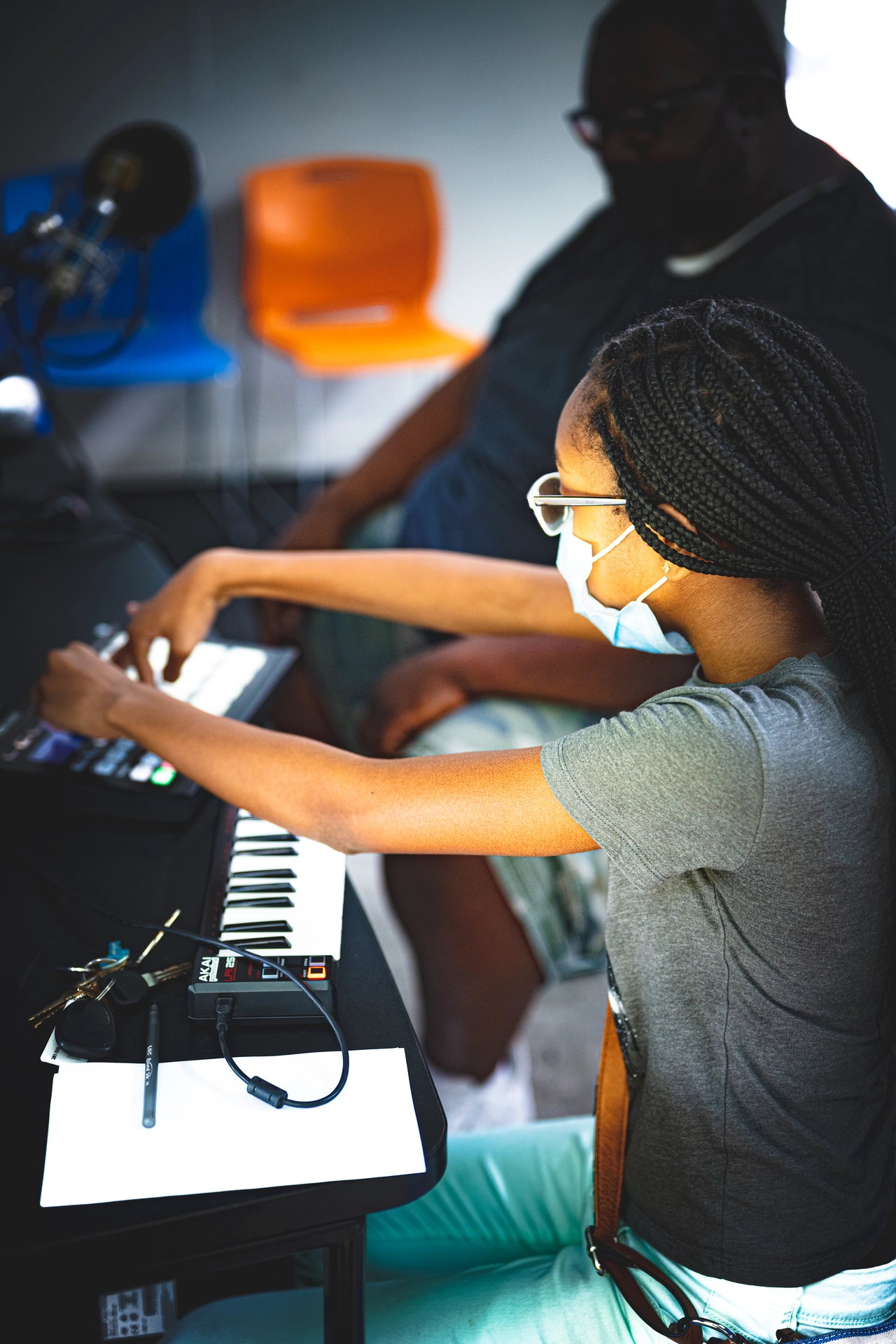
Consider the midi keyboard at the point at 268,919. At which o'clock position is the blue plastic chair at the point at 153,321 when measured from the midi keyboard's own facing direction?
The blue plastic chair is roughly at 9 o'clock from the midi keyboard.

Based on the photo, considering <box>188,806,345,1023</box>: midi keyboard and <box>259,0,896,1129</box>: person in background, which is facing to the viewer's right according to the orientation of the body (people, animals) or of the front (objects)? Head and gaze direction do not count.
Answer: the midi keyboard

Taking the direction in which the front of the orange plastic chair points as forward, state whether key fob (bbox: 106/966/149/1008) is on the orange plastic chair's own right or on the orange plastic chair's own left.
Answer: on the orange plastic chair's own right

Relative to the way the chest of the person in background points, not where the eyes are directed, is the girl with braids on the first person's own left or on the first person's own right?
on the first person's own left

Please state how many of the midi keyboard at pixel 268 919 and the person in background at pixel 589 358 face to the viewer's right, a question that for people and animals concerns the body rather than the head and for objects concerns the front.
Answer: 1

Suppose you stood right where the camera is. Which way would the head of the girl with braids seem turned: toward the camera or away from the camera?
away from the camera

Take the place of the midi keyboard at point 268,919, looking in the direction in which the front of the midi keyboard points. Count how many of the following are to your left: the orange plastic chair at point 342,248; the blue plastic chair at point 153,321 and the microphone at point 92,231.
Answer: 3

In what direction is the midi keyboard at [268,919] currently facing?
to the viewer's right

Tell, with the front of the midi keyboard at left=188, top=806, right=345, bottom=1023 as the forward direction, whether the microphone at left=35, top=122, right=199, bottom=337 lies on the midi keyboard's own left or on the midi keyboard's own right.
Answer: on the midi keyboard's own left

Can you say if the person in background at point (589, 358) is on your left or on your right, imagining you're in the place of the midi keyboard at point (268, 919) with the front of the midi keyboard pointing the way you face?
on your left

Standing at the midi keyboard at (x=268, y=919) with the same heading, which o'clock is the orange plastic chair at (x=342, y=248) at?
The orange plastic chair is roughly at 9 o'clock from the midi keyboard.

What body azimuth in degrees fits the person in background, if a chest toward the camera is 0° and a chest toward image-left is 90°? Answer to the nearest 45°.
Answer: approximately 45°
